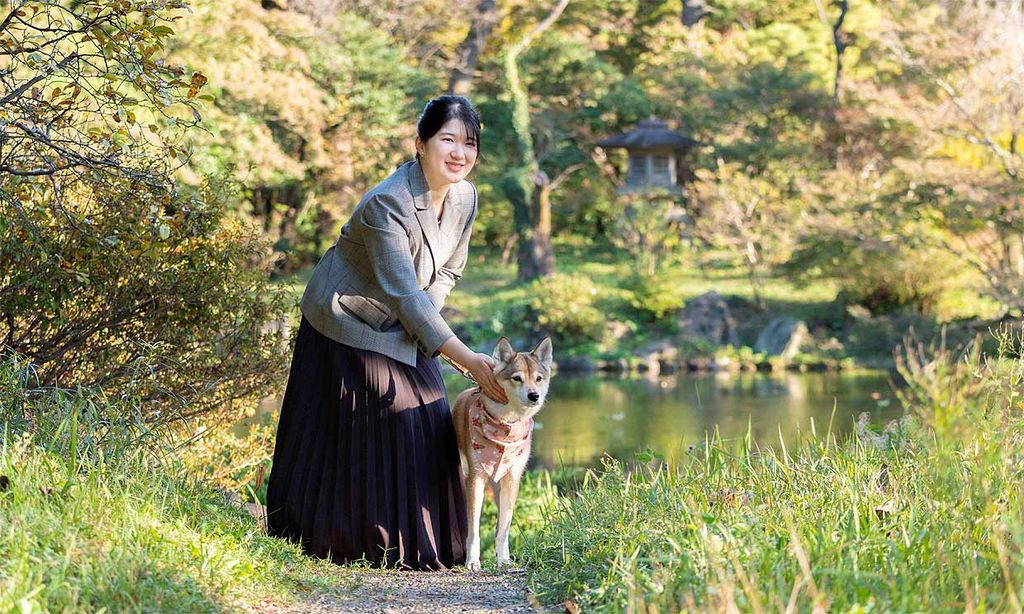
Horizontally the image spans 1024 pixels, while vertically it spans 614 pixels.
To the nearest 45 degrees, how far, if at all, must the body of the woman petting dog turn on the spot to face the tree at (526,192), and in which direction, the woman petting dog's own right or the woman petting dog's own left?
approximately 135° to the woman petting dog's own left

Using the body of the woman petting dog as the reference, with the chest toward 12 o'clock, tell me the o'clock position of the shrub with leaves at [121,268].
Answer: The shrub with leaves is roughly at 6 o'clock from the woman petting dog.

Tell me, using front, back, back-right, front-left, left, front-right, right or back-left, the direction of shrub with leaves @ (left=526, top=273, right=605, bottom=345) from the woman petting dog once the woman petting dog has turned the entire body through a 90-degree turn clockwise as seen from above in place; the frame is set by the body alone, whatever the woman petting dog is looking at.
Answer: back-right

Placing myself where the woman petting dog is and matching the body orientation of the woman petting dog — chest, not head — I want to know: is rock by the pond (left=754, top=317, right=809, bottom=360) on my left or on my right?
on my left

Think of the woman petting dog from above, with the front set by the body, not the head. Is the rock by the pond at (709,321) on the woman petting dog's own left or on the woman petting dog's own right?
on the woman petting dog's own left

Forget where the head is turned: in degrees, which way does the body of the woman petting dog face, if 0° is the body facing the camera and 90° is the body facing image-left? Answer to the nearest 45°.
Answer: approximately 315°

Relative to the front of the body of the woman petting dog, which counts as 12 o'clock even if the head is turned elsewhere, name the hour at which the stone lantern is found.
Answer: The stone lantern is roughly at 8 o'clock from the woman petting dog.

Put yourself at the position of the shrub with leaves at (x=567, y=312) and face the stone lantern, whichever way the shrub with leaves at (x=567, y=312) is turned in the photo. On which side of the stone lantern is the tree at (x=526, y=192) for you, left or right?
left

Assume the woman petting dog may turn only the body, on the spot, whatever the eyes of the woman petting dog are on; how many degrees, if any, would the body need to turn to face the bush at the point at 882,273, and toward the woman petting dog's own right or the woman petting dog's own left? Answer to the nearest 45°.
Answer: approximately 90° to the woman petting dog's own left
